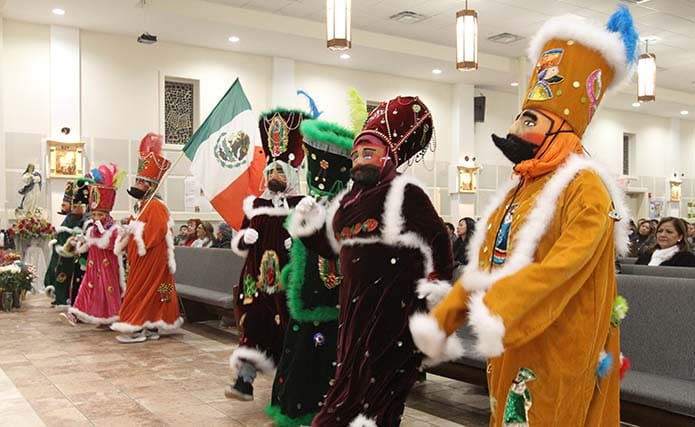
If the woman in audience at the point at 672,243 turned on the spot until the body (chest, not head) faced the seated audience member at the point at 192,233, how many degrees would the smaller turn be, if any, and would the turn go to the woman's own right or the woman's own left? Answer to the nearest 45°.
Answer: approximately 45° to the woman's own right

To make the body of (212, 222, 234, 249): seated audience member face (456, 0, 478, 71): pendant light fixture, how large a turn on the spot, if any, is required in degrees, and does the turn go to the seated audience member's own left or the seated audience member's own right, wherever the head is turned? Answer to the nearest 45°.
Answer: approximately 180°

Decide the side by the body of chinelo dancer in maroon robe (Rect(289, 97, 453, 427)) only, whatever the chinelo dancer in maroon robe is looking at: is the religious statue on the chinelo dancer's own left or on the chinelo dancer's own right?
on the chinelo dancer's own right

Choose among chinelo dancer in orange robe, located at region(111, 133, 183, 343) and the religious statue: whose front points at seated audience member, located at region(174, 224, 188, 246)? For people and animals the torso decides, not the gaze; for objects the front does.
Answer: the religious statue

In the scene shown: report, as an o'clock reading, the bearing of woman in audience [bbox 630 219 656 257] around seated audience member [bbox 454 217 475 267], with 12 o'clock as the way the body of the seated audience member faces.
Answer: The woman in audience is roughly at 5 o'clock from the seated audience member.

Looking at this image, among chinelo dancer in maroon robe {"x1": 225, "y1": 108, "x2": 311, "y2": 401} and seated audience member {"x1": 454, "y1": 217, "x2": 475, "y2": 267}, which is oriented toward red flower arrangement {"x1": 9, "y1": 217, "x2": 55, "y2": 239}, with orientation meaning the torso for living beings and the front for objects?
the seated audience member

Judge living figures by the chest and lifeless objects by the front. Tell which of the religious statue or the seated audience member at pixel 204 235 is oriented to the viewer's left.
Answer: the seated audience member
